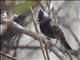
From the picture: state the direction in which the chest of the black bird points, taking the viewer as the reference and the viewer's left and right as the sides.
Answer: facing to the left of the viewer
